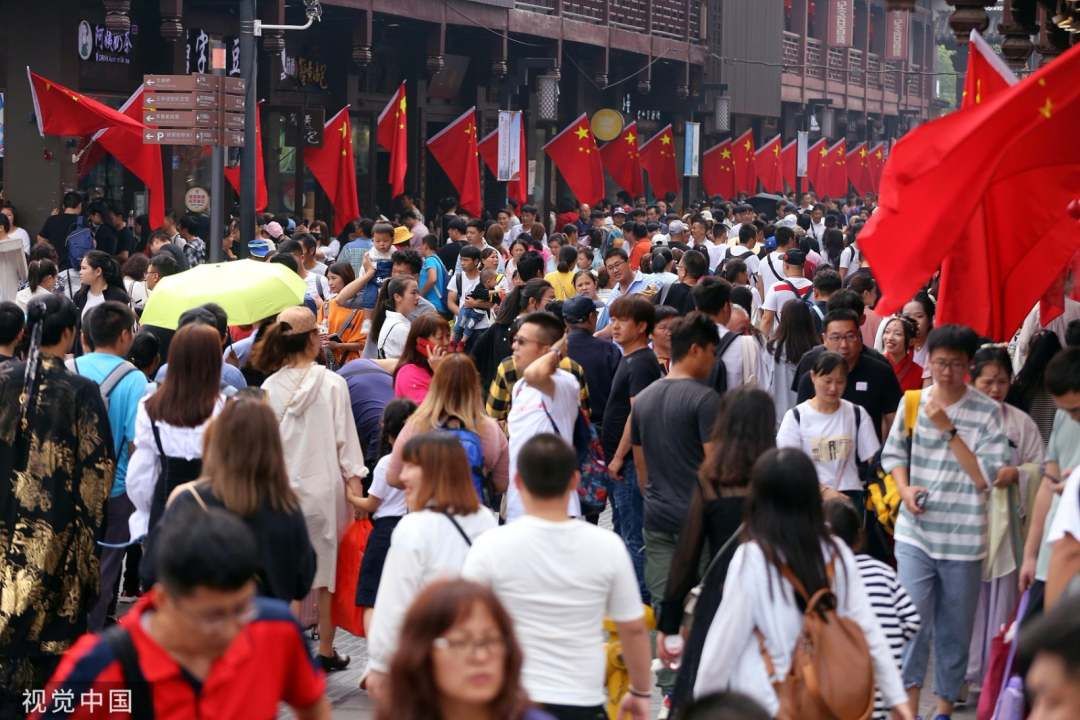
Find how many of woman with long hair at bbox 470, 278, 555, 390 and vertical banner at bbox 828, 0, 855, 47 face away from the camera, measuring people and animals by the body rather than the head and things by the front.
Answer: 0

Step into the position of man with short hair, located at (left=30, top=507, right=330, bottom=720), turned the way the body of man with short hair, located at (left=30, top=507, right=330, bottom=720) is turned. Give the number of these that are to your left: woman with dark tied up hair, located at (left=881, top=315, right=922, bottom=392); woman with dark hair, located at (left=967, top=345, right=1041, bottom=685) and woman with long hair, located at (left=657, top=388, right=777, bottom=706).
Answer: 3

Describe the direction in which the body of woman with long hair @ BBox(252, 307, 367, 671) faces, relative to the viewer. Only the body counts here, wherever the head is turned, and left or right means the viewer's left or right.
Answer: facing away from the viewer and to the right of the viewer

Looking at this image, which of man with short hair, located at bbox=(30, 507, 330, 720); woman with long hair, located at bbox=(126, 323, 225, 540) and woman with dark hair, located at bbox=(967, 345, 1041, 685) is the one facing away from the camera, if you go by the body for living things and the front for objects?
woman with long hair, located at bbox=(126, 323, 225, 540)

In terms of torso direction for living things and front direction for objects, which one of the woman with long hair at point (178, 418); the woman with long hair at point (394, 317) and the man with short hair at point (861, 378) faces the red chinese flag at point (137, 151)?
the woman with long hair at point (178, 418)

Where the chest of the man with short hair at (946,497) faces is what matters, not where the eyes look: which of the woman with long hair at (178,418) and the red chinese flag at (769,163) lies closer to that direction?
the woman with long hair

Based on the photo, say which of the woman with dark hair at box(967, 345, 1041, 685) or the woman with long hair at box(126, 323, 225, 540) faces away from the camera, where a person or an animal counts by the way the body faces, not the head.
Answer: the woman with long hair at box(126, 323, 225, 540)

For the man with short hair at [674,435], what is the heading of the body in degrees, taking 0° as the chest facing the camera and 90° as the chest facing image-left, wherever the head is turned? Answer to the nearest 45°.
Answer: approximately 225°

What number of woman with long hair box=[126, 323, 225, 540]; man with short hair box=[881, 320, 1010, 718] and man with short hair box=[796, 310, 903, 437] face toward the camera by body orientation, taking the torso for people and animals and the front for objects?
2

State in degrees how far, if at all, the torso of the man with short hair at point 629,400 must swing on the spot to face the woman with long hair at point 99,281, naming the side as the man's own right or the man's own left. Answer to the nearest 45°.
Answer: approximately 90° to the man's own right

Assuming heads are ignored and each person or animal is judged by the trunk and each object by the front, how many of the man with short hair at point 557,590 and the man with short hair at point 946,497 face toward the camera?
1

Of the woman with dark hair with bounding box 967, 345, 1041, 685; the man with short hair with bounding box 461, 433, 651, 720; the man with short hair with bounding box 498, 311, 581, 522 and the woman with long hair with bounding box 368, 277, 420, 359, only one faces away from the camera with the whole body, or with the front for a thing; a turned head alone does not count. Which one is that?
the man with short hair with bounding box 461, 433, 651, 720

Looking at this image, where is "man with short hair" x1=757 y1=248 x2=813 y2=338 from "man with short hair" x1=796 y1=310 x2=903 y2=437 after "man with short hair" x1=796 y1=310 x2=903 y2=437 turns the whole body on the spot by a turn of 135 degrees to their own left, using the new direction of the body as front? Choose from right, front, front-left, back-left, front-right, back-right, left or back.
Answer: front-left

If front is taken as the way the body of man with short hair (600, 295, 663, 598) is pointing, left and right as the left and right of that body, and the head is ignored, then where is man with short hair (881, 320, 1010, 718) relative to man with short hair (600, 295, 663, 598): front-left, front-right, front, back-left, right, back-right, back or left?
left
